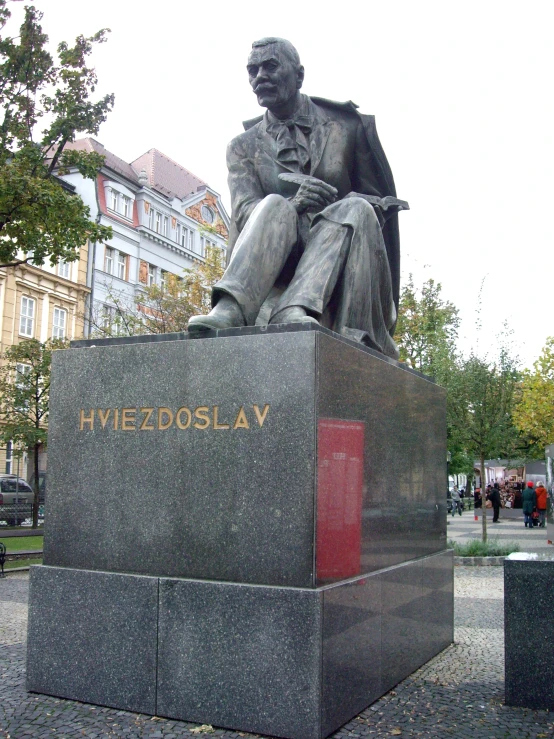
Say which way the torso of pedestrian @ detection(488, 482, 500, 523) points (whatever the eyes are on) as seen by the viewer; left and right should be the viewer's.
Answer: facing away from the viewer

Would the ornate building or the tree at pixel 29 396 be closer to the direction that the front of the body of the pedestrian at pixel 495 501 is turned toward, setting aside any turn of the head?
the ornate building

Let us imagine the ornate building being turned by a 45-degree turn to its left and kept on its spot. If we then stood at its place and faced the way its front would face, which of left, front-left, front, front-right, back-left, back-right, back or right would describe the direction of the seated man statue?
right

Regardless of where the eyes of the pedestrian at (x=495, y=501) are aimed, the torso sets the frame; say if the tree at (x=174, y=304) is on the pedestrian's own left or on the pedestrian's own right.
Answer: on the pedestrian's own left

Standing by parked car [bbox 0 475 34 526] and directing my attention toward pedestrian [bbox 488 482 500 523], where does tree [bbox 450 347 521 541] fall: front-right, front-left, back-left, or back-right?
front-right

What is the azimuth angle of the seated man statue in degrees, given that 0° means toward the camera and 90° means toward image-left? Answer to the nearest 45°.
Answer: approximately 45°

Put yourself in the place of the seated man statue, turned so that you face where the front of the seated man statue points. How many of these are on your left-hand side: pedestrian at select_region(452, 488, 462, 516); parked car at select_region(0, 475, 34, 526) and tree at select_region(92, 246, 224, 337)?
0

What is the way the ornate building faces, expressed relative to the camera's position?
facing the viewer and to the right of the viewer

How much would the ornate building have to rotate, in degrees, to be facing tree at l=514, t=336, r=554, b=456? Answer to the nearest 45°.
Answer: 0° — it already faces it

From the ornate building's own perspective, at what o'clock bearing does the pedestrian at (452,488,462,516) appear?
The pedestrian is roughly at 11 o'clock from the ornate building.

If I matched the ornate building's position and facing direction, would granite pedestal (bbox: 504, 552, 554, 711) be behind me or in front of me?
in front

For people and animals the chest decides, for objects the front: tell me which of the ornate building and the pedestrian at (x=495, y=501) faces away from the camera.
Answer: the pedestrian

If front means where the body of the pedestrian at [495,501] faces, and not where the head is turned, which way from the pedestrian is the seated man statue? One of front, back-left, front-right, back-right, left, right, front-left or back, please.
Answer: back
